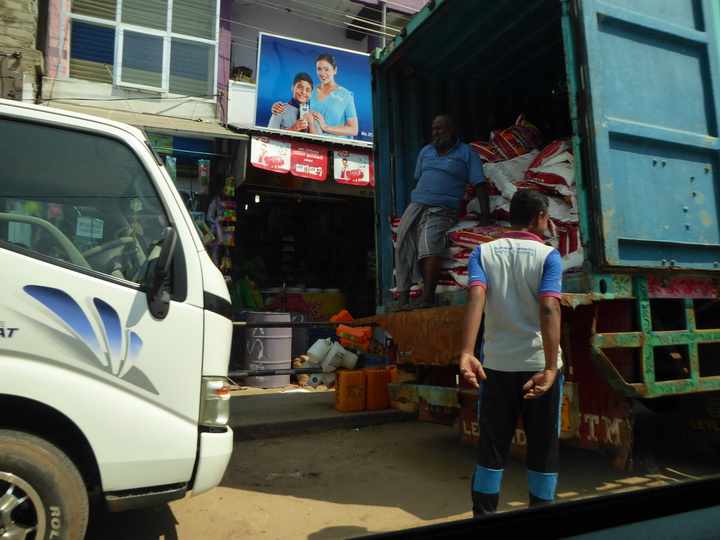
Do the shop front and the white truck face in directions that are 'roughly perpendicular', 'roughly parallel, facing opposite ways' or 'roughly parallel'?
roughly perpendicular

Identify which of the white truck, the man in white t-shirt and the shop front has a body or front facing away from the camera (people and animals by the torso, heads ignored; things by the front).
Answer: the man in white t-shirt

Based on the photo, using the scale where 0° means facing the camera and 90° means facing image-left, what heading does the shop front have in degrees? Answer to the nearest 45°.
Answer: approximately 0°

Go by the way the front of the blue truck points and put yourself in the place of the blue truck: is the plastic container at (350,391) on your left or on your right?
on your left

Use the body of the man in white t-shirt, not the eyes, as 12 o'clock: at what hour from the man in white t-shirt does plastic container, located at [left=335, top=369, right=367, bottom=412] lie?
The plastic container is roughly at 11 o'clock from the man in white t-shirt.

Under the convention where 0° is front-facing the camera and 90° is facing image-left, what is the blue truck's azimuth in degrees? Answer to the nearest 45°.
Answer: approximately 225°

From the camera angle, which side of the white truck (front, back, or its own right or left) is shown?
right

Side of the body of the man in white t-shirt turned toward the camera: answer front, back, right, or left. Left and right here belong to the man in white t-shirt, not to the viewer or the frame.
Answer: back

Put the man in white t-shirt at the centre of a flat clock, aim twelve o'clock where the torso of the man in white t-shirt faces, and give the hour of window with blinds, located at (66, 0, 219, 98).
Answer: The window with blinds is roughly at 10 o'clock from the man in white t-shirt.
